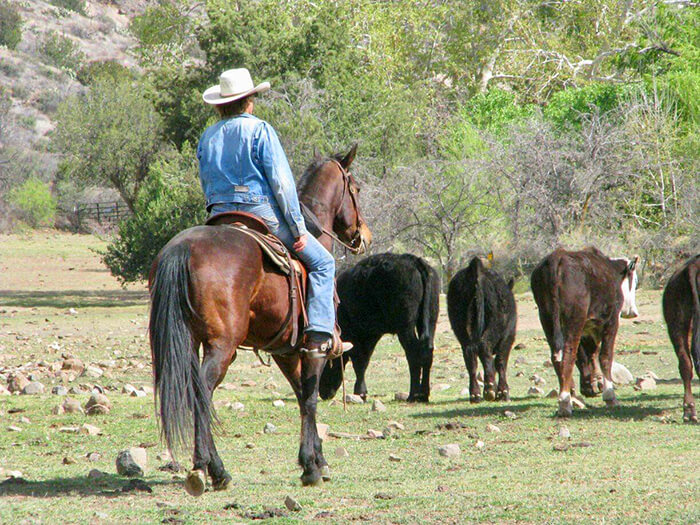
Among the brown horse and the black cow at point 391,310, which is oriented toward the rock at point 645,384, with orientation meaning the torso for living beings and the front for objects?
the brown horse

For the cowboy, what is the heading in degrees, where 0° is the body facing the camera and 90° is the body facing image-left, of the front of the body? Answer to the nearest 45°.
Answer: approximately 225°

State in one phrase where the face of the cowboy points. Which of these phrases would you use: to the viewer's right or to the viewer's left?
to the viewer's right

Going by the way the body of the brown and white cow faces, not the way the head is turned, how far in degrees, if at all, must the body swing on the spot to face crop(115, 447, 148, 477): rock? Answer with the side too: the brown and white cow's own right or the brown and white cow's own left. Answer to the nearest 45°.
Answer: approximately 180°

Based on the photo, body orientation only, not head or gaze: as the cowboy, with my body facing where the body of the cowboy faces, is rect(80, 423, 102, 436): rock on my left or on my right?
on my left

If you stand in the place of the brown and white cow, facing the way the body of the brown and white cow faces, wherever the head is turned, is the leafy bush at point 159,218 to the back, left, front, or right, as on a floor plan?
left

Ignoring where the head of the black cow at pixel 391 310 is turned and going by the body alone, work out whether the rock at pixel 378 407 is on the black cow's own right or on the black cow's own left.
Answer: on the black cow's own left

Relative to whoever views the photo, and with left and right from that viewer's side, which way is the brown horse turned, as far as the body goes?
facing away from the viewer and to the right of the viewer

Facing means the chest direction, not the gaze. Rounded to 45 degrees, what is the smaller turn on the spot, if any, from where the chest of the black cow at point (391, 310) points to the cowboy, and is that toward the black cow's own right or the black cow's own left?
approximately 135° to the black cow's own left

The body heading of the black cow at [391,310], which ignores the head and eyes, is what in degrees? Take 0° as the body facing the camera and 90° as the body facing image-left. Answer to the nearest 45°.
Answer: approximately 135°

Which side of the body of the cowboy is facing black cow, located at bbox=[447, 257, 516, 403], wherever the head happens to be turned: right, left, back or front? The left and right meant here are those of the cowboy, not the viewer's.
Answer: front

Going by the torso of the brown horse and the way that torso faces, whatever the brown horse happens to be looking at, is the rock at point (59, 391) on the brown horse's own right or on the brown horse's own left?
on the brown horse's own left

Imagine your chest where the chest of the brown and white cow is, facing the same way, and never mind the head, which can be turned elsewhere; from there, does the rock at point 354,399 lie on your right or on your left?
on your left

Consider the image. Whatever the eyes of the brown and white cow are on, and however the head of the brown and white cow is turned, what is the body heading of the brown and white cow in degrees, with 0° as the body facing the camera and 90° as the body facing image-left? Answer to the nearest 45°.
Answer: approximately 225°
